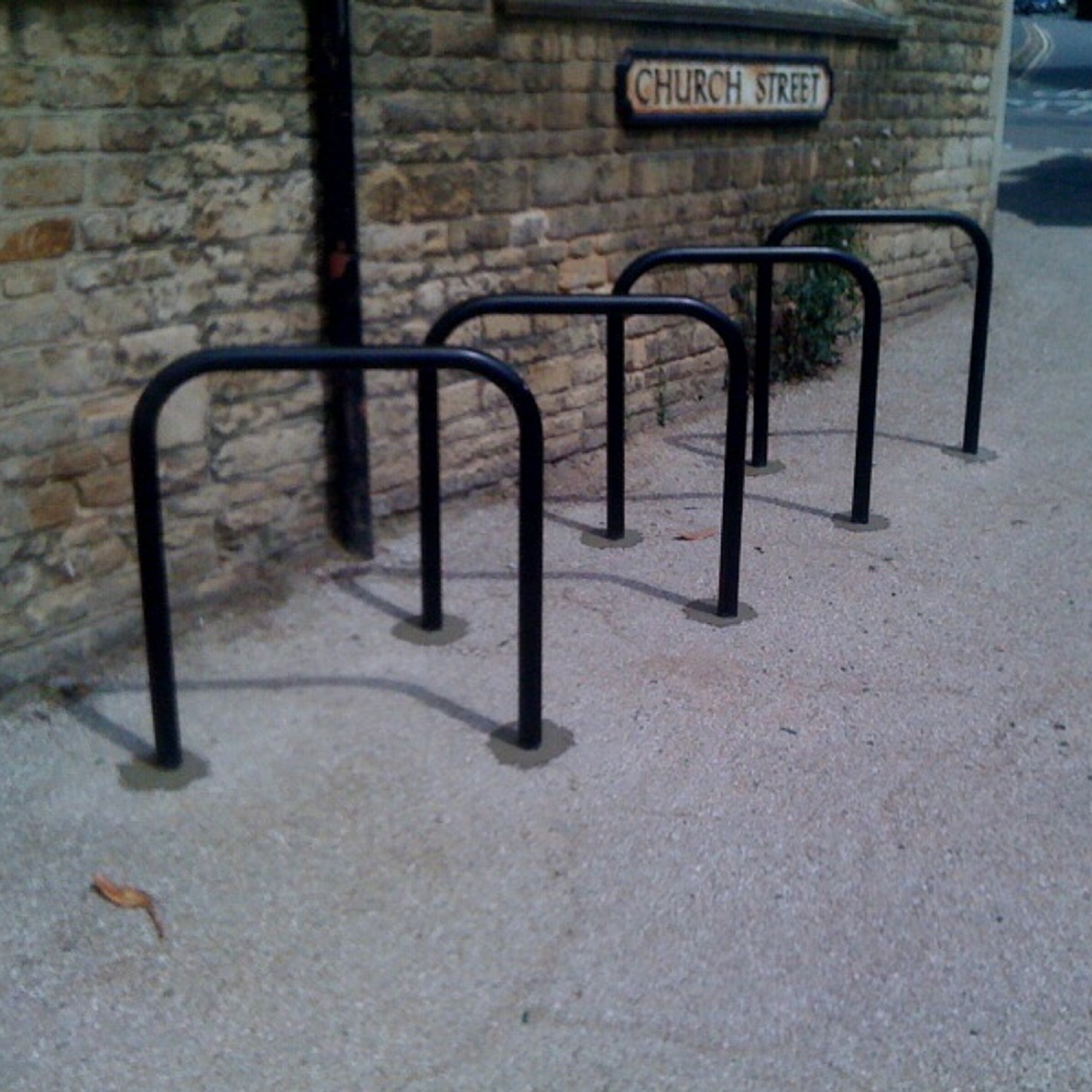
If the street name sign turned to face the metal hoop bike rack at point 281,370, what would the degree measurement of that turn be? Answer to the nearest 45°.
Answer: approximately 45° to its right

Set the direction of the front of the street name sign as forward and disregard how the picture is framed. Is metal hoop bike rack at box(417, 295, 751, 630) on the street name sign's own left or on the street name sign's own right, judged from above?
on the street name sign's own right

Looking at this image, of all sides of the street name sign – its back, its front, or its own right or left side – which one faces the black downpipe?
right

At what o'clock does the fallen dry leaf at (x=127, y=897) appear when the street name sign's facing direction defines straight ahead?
The fallen dry leaf is roughly at 2 o'clock from the street name sign.

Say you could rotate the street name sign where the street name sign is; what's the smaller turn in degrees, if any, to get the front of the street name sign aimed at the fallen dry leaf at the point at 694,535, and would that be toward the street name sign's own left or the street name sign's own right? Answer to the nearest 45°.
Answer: approximately 45° to the street name sign's own right

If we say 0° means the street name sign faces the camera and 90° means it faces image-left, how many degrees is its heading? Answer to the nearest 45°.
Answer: approximately 315°

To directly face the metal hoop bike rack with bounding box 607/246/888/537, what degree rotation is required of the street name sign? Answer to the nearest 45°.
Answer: approximately 45° to its right
